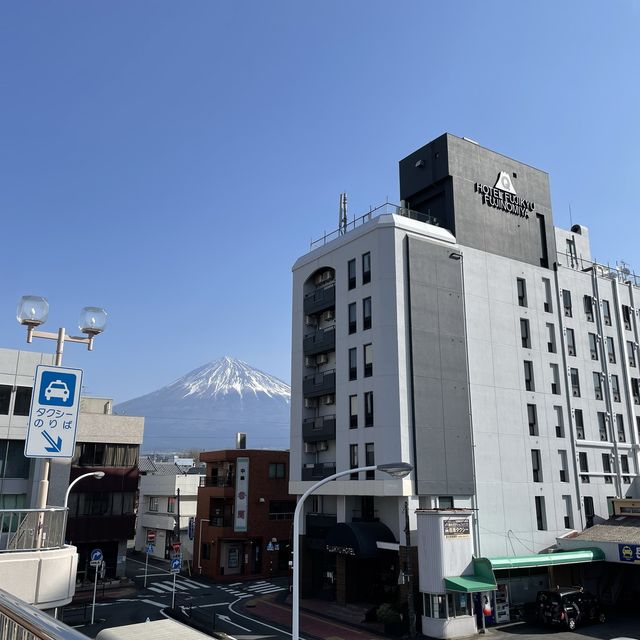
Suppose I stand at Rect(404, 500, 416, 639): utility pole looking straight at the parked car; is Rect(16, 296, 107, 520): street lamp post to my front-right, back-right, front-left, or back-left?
back-right

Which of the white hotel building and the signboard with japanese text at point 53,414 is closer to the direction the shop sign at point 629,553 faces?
the signboard with japanese text

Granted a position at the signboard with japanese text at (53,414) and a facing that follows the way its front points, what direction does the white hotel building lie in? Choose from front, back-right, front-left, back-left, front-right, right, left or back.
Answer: back-left

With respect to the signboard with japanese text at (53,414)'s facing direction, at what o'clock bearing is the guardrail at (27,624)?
The guardrail is roughly at 12 o'clock from the signboard with japanese text.

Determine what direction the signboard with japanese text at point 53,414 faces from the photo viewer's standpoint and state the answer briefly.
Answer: facing the viewer

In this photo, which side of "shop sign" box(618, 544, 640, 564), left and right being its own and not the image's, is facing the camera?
front

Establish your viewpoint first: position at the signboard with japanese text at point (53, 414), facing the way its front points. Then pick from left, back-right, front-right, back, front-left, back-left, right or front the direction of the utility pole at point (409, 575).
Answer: back-left

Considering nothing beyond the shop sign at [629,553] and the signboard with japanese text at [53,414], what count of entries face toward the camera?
2

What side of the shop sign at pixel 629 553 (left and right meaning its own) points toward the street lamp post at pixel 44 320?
front

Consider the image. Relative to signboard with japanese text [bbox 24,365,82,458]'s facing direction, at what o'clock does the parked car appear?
The parked car is roughly at 8 o'clock from the signboard with japanese text.

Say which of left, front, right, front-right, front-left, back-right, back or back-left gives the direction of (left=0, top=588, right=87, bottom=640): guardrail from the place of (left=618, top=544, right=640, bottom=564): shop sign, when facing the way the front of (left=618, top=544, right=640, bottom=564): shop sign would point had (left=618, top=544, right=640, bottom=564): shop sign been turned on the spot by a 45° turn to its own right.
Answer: front-left
